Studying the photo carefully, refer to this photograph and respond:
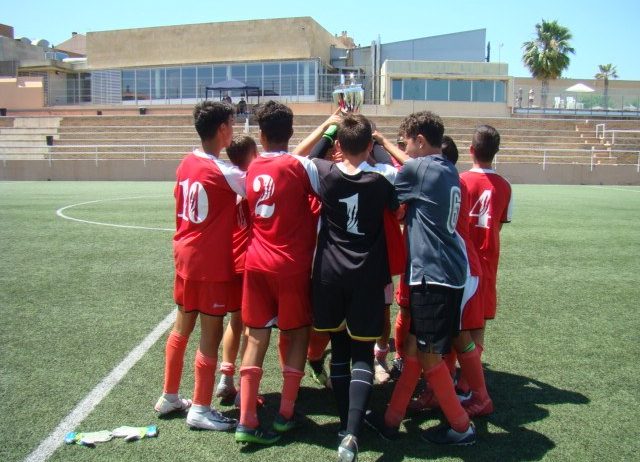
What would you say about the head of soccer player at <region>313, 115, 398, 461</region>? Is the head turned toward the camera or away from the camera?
away from the camera

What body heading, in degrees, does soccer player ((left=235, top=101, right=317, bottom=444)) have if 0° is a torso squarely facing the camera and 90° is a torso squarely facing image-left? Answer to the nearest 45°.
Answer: approximately 225°

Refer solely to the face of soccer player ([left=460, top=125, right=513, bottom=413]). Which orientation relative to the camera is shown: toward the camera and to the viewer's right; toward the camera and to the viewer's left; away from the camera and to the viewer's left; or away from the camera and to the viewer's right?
away from the camera and to the viewer's left

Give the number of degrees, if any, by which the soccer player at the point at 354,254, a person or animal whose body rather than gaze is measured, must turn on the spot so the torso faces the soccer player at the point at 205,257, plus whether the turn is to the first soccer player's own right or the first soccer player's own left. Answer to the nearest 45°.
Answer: approximately 90° to the first soccer player's own left

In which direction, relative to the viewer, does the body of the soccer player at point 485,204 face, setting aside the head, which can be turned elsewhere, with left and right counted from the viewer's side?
facing away from the viewer

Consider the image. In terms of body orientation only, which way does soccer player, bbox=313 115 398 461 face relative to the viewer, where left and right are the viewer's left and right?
facing away from the viewer

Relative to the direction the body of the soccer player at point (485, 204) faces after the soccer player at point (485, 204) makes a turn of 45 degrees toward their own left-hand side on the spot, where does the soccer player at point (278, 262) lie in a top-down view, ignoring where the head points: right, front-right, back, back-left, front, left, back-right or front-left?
left

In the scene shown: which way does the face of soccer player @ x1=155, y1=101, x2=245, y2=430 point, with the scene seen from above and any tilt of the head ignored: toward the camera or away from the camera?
away from the camera
